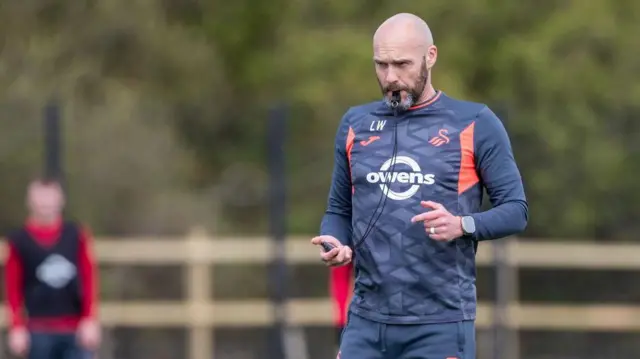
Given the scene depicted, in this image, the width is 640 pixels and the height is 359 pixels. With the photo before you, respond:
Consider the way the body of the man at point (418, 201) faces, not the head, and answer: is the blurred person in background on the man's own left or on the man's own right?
on the man's own right

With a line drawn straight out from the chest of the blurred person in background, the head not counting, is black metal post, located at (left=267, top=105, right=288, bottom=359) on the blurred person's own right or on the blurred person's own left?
on the blurred person's own left

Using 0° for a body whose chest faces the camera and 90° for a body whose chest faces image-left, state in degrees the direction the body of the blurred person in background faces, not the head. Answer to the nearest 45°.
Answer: approximately 0°

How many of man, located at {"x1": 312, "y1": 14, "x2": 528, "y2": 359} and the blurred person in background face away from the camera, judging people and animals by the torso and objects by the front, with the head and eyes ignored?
0

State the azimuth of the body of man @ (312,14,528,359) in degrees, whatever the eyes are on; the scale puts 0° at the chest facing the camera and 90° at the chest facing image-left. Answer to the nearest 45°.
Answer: approximately 45°

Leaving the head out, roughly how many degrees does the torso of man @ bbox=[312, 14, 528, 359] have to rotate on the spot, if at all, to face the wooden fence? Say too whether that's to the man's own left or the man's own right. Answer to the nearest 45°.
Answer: approximately 135° to the man's own right
